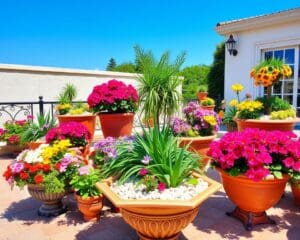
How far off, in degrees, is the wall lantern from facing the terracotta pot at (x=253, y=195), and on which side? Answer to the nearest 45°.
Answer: approximately 45° to its left

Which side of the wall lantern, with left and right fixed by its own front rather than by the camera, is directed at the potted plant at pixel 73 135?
front

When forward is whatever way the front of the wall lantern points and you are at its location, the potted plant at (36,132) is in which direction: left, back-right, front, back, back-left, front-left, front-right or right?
front

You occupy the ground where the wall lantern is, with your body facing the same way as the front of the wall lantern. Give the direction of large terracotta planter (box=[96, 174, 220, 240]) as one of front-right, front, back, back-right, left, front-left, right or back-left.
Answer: front-left

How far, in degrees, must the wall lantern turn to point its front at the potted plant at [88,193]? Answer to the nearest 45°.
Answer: approximately 45° to its left

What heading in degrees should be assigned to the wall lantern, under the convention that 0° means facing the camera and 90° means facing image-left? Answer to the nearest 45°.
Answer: approximately 45°

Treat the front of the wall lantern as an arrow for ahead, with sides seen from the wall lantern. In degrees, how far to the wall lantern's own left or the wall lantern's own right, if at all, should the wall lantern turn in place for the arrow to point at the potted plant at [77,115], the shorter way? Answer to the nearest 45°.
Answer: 0° — it already faces it

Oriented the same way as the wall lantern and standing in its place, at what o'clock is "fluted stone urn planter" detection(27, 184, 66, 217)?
The fluted stone urn planter is roughly at 11 o'clock from the wall lantern.

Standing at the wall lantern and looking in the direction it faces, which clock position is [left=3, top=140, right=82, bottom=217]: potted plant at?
The potted plant is roughly at 11 o'clock from the wall lantern.

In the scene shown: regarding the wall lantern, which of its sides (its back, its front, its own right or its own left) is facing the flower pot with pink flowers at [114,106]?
front

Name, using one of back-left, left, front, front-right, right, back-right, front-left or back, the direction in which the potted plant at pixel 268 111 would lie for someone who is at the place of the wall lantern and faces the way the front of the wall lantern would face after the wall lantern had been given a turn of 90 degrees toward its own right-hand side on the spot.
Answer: back-left

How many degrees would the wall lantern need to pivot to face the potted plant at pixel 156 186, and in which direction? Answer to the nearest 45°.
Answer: approximately 45° to its left

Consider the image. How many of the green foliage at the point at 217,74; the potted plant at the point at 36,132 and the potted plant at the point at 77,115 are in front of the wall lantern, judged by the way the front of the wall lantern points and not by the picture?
2

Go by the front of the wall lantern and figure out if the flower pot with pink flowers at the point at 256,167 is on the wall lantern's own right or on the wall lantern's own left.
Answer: on the wall lantern's own left

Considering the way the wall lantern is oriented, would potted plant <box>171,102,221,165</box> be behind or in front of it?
in front
